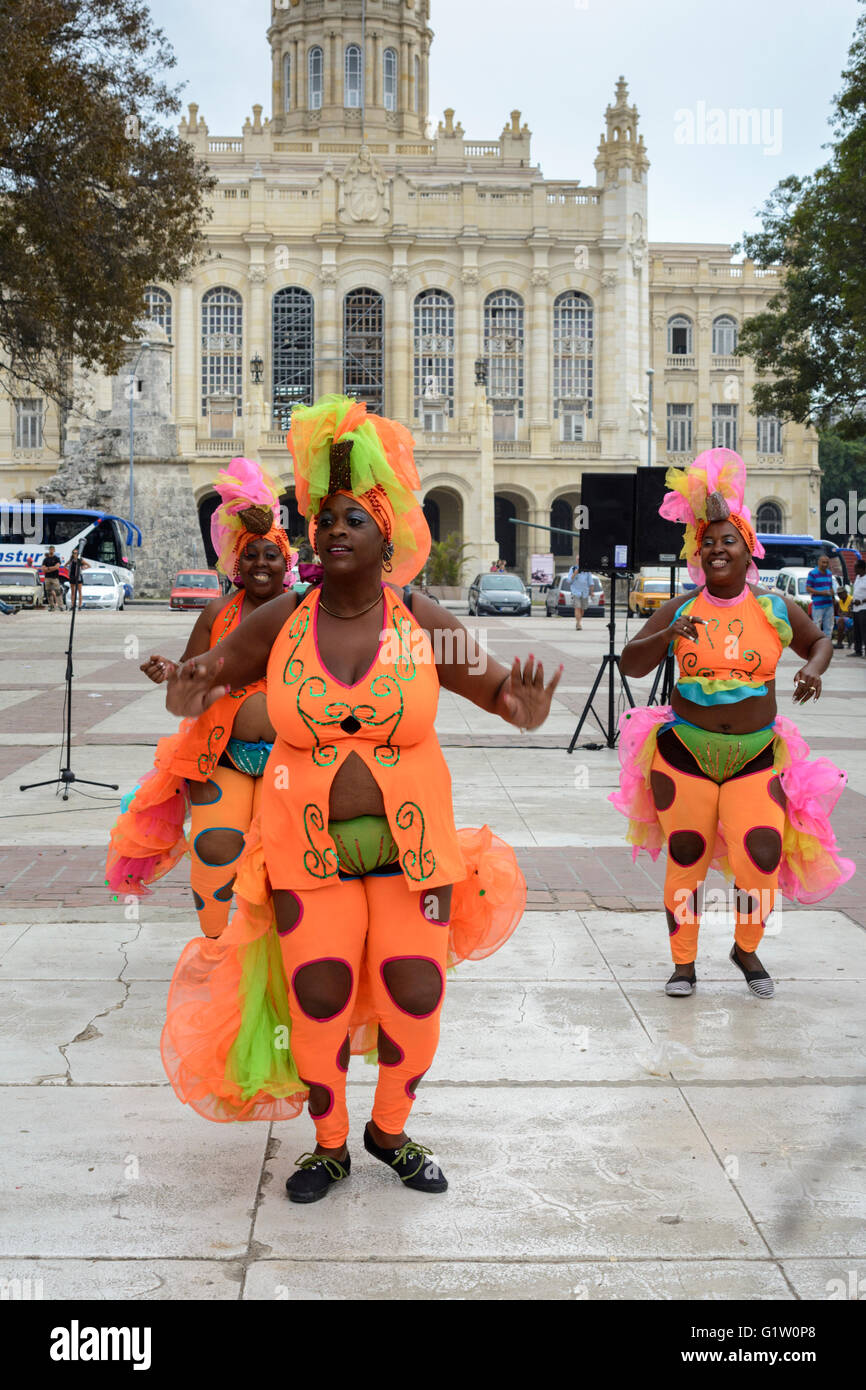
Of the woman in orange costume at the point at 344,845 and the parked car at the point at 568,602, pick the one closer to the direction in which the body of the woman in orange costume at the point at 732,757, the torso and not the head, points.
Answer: the woman in orange costume

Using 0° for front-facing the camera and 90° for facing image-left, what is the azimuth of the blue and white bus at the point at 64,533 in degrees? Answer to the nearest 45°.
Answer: approximately 270°

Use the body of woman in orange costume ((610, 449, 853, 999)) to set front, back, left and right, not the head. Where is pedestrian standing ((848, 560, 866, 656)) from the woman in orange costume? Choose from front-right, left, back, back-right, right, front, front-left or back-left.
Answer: back

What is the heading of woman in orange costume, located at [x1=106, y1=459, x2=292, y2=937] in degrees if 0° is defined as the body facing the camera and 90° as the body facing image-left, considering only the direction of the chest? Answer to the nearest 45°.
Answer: approximately 315°

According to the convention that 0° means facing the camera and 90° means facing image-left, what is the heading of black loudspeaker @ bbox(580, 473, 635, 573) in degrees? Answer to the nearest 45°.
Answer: approximately 0°

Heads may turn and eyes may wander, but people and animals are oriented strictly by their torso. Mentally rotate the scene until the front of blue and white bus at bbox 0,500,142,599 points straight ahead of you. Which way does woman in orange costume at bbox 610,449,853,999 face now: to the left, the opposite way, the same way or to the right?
to the right

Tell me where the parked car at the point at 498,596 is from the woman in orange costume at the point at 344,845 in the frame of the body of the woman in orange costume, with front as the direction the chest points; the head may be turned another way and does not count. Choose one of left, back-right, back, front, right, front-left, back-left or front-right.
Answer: back
